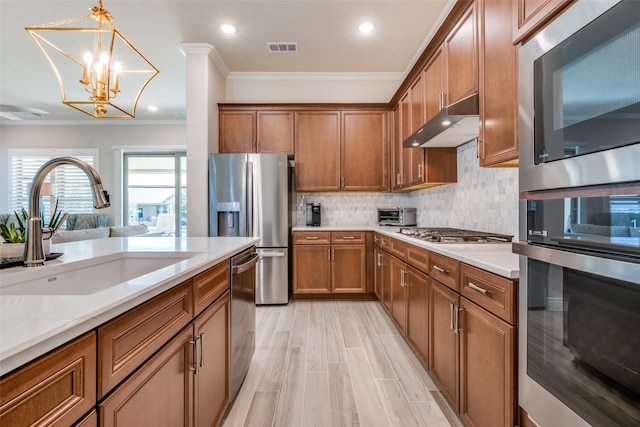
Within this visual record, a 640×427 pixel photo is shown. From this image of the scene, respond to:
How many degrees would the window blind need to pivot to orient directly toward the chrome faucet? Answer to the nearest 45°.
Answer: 0° — it already faces it

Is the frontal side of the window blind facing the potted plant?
yes

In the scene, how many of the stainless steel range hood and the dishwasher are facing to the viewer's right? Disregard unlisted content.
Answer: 1

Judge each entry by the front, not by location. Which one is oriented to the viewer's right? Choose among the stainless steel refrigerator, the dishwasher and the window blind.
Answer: the dishwasher

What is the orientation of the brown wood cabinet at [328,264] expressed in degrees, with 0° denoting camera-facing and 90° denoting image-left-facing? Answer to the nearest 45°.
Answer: approximately 0°

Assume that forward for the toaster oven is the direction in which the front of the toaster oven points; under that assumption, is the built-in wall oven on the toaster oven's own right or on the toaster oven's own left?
on the toaster oven's own left

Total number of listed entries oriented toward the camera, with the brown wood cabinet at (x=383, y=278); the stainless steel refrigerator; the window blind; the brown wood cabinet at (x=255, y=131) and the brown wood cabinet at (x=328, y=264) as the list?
4

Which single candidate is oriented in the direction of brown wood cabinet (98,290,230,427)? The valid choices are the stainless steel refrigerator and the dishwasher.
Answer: the stainless steel refrigerator

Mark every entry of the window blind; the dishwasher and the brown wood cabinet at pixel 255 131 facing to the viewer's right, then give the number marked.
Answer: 1

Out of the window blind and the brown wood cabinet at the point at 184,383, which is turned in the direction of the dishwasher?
the window blind

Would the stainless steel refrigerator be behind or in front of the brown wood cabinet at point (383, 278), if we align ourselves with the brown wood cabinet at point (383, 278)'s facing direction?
in front

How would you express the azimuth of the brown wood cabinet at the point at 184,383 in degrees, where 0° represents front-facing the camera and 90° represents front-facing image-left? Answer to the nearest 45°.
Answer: approximately 315°
